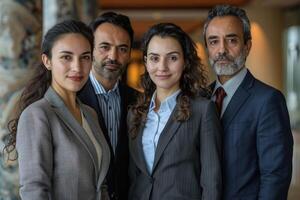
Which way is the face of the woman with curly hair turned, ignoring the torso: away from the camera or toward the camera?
toward the camera

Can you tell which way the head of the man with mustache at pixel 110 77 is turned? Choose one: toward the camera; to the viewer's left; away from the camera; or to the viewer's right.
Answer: toward the camera

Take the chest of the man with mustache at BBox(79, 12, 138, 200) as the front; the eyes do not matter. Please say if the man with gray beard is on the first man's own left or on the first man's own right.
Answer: on the first man's own left

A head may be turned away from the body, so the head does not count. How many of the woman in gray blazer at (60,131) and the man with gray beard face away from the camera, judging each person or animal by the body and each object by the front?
0

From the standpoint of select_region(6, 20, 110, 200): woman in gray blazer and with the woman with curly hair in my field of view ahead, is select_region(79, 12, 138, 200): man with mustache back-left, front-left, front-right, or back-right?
front-left

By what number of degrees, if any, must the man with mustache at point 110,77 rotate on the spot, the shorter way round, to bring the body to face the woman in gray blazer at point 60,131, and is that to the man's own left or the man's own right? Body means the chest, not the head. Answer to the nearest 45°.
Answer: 0° — they already face them

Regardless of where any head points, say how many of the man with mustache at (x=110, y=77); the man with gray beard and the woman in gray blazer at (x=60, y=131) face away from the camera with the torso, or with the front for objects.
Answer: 0

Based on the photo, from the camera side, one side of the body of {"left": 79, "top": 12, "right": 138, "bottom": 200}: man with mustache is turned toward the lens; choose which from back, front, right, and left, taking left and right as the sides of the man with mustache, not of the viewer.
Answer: front

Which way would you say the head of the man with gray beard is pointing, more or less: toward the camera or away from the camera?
toward the camera

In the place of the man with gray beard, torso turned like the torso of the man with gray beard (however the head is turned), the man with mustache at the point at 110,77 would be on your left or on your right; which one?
on your right

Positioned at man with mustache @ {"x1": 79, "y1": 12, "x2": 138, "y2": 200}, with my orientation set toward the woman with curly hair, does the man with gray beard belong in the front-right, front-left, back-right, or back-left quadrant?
front-left

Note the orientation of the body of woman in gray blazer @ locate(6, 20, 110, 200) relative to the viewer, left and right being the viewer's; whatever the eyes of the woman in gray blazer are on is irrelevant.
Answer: facing the viewer and to the right of the viewer
